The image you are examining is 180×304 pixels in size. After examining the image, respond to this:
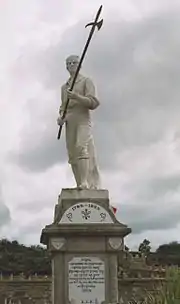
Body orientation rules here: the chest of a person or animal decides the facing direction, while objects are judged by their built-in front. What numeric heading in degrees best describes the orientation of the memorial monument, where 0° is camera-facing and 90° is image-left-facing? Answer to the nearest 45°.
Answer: approximately 0°
